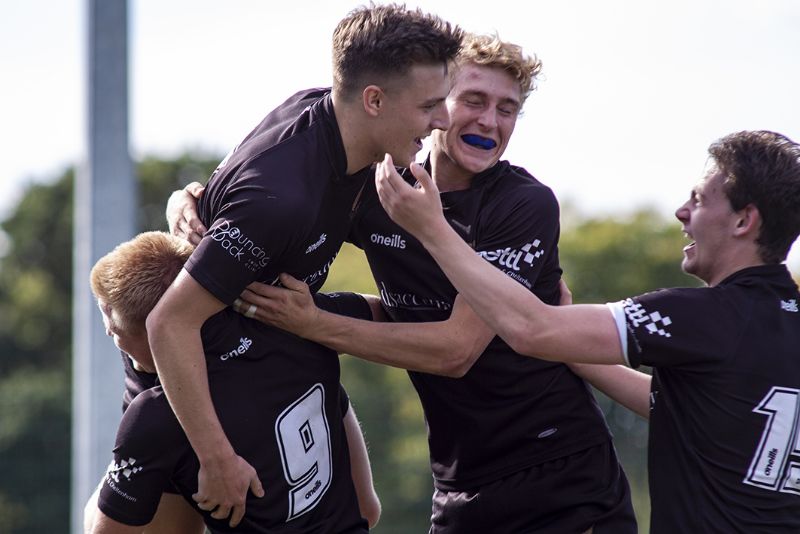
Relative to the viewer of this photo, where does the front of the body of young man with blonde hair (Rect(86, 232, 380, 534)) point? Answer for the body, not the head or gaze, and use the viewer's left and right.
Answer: facing away from the viewer and to the left of the viewer

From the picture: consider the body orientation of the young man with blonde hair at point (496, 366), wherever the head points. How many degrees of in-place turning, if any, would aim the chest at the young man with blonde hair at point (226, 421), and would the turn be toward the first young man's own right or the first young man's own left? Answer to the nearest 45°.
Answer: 0° — they already face them

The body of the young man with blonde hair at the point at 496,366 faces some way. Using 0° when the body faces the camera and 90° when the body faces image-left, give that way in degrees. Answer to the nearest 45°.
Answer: approximately 45°

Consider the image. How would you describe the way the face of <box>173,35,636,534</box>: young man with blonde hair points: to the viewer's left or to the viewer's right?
to the viewer's left

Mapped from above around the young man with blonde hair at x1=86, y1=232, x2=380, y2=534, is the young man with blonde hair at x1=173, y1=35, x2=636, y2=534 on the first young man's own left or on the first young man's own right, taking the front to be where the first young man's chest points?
on the first young man's own right

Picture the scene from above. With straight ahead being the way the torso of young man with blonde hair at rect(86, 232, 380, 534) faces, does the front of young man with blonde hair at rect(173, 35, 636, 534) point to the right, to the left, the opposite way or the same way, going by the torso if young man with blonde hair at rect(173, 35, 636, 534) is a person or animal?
to the left
